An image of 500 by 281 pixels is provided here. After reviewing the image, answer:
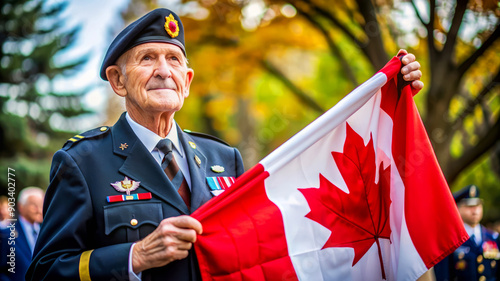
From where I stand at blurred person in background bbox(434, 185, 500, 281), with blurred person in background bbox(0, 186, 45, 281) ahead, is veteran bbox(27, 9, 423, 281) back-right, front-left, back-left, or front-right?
front-left

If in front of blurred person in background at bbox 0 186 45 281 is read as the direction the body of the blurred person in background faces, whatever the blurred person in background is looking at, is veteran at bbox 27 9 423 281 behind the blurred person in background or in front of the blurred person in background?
in front

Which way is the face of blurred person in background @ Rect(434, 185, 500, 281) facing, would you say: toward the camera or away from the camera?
toward the camera

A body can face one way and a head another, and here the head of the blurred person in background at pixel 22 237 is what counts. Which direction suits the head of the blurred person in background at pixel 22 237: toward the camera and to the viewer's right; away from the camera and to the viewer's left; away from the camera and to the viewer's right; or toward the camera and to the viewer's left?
toward the camera and to the viewer's right

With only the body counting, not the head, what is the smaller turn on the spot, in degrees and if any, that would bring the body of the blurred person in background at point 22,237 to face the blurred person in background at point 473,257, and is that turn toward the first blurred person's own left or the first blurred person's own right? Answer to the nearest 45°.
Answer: approximately 45° to the first blurred person's own left

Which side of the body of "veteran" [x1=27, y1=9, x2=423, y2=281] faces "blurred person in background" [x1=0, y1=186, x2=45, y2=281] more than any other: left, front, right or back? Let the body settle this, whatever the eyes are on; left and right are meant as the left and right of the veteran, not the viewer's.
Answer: back

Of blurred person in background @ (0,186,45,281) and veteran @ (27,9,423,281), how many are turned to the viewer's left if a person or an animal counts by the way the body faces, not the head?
0

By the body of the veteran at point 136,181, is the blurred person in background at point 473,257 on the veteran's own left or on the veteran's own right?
on the veteran's own left

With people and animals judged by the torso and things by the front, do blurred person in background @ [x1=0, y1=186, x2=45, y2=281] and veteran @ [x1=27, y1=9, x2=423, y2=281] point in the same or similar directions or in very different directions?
same or similar directions
